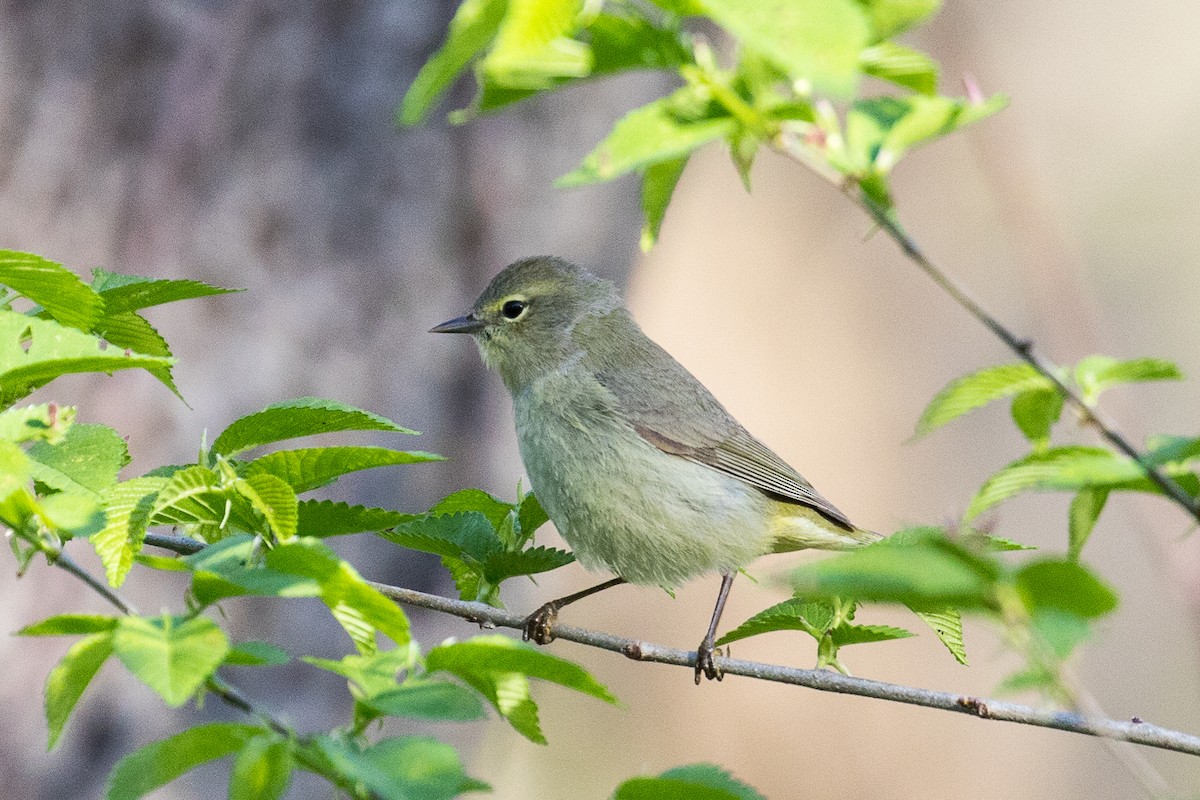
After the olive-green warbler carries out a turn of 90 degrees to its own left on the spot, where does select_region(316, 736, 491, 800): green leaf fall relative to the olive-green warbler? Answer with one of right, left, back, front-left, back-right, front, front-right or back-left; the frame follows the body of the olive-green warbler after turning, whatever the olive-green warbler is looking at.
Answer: front

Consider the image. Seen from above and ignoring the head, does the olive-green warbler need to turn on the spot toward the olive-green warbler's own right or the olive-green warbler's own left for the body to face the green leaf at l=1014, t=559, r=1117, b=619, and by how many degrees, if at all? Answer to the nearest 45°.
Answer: approximately 90° to the olive-green warbler's own left

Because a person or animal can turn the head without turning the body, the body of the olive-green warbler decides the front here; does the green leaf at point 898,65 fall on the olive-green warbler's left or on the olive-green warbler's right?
on the olive-green warbler's left

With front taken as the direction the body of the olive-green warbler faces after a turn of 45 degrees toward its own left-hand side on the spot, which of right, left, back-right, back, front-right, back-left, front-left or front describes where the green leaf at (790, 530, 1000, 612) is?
front-left

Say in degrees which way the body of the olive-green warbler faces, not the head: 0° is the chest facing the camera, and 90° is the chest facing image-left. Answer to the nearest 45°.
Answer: approximately 90°

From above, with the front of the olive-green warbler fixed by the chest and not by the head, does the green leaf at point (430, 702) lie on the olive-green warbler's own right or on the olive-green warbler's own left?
on the olive-green warbler's own left

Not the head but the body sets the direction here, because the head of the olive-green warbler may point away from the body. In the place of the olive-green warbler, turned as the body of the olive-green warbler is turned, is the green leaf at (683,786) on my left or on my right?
on my left
